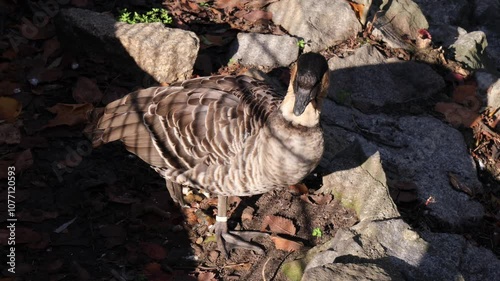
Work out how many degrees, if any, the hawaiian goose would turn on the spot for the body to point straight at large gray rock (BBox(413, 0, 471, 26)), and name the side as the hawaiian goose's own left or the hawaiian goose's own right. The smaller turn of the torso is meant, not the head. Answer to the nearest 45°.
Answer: approximately 90° to the hawaiian goose's own left

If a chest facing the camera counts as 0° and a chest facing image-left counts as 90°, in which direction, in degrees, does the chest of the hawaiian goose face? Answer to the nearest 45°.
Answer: approximately 315°

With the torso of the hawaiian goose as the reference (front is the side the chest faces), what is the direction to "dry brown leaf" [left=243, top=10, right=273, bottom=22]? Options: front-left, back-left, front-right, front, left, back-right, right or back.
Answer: back-left

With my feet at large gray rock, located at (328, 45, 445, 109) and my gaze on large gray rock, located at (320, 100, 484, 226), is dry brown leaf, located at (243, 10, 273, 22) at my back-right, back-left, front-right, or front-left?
back-right

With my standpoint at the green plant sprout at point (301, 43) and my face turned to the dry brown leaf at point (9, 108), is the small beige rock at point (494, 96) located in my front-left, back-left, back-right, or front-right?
back-left

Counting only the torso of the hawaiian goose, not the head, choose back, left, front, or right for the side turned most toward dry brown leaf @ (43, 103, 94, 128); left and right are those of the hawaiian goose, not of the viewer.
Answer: back

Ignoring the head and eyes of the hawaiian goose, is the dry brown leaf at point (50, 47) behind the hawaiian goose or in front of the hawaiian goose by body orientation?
behind
